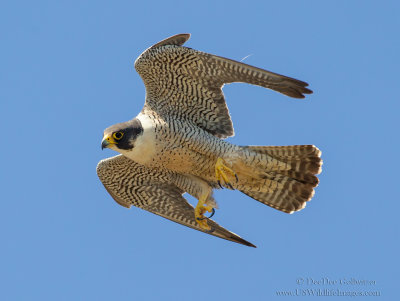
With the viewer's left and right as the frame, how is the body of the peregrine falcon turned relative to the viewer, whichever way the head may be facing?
facing to the left of the viewer
